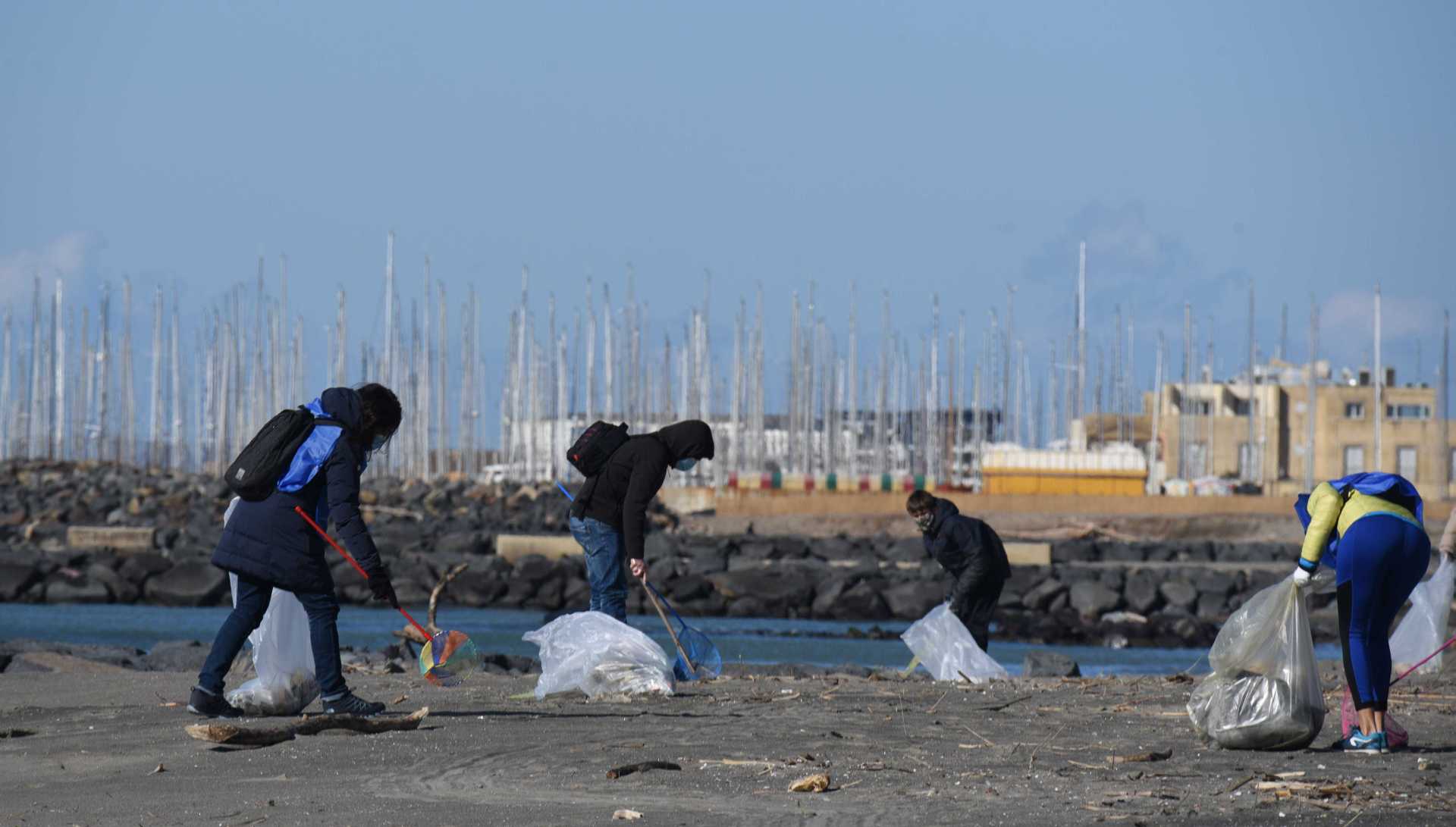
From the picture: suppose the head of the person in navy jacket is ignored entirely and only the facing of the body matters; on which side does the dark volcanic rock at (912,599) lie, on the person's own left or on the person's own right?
on the person's own left

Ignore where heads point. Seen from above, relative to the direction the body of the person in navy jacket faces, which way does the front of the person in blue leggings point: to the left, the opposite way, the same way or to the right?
to the left

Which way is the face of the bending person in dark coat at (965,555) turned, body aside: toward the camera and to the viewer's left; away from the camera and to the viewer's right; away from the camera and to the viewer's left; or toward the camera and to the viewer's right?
toward the camera and to the viewer's left

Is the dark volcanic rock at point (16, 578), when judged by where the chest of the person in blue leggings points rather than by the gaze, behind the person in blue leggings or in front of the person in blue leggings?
in front

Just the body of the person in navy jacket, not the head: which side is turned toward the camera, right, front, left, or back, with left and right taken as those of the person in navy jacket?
right

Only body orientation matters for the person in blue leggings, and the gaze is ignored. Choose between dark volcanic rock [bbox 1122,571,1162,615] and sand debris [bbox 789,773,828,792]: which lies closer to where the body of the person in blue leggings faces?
the dark volcanic rock

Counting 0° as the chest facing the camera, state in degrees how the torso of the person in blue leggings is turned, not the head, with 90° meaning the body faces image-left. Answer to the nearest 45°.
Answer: approximately 135°

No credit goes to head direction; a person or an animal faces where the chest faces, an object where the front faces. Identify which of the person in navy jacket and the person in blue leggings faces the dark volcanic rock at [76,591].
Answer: the person in blue leggings

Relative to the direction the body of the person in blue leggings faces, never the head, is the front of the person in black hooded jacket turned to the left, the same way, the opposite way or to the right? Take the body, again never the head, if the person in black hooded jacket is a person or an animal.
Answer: to the right

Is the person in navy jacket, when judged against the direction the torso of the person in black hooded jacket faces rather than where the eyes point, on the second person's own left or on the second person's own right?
on the second person's own right

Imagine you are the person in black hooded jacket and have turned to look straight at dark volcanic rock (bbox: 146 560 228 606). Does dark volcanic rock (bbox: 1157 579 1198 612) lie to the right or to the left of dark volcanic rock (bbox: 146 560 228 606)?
right

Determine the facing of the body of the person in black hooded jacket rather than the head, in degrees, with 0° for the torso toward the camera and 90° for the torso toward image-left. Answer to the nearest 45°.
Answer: approximately 270°
